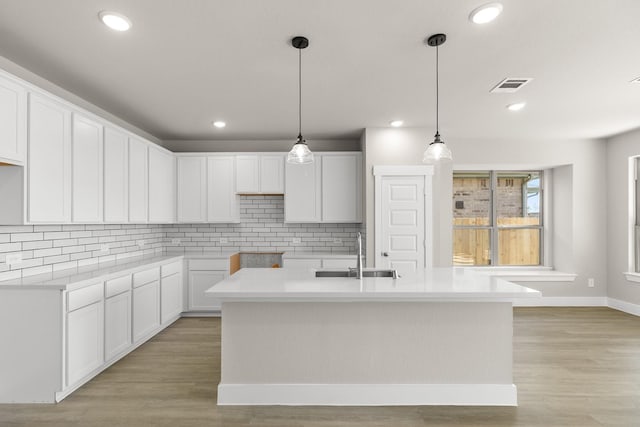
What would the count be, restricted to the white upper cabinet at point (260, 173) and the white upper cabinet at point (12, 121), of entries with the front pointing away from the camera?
0

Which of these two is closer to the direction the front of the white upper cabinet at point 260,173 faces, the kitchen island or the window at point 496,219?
the kitchen island

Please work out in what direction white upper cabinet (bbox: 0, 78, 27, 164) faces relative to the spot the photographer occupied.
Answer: facing the viewer and to the right of the viewer

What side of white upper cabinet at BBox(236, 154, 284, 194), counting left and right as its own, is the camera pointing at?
front

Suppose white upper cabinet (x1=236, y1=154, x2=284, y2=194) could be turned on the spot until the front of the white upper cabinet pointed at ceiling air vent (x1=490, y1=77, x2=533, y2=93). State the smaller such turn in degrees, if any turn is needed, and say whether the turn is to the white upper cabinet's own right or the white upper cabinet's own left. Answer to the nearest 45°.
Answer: approximately 45° to the white upper cabinet's own left

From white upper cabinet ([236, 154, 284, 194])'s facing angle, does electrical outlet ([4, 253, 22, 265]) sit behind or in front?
in front

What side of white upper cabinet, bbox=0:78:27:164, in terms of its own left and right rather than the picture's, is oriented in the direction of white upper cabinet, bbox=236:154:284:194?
left

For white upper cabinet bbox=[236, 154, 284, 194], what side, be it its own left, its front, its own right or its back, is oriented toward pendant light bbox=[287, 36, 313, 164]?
front

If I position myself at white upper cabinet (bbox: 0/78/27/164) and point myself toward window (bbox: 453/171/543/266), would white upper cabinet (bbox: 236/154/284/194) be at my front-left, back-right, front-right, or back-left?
front-left
